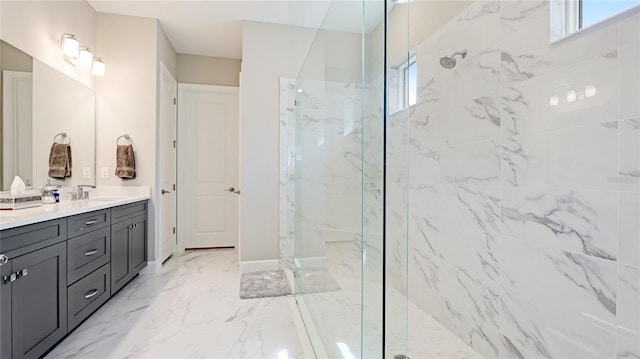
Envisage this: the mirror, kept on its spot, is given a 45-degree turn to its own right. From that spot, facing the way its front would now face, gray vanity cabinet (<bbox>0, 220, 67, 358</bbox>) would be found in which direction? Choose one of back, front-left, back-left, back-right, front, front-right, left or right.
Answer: front

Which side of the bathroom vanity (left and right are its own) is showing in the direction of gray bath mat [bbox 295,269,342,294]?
front

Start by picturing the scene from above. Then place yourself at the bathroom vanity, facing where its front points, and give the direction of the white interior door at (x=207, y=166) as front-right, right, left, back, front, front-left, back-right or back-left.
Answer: left

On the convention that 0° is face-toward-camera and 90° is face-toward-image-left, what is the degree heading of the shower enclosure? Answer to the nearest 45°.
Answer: approximately 45°

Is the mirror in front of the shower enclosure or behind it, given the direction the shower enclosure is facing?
in front

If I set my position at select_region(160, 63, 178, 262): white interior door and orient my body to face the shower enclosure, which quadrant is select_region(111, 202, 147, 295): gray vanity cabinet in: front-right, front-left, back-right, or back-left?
front-right

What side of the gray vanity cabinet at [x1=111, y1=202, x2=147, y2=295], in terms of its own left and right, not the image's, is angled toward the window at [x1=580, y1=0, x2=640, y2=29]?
front

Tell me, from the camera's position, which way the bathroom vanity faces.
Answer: facing the viewer and to the right of the viewer
